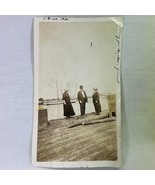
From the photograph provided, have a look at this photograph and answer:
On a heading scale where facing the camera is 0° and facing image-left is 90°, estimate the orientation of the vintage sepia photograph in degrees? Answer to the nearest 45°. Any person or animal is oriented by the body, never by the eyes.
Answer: approximately 0°
